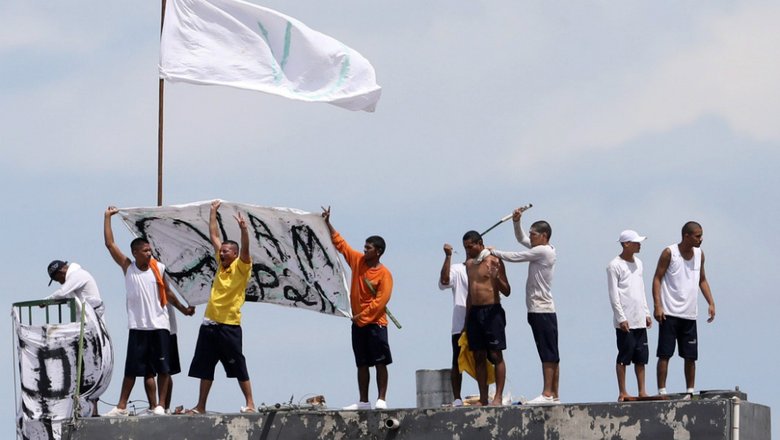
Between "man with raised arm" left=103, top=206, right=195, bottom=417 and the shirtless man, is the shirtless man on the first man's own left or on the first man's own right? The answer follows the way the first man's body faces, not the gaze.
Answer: on the first man's own left

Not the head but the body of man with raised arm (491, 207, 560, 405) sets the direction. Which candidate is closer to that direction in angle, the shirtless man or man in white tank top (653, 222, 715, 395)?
the shirtless man

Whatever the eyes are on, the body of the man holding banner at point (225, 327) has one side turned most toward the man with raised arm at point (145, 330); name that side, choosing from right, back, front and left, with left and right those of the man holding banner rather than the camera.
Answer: right

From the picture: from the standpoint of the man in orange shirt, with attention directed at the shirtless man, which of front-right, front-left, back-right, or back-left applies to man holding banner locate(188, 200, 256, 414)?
back-right

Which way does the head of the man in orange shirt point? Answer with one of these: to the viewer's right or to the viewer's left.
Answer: to the viewer's left

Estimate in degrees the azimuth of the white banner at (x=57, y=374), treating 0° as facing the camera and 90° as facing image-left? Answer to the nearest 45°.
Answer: approximately 0°

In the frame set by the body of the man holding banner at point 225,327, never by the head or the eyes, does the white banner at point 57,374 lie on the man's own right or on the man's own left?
on the man's own right

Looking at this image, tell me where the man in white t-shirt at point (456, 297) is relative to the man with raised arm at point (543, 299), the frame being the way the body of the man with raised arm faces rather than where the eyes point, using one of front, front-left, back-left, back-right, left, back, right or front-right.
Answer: front-right

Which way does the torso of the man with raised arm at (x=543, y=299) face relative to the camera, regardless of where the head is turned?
to the viewer's left

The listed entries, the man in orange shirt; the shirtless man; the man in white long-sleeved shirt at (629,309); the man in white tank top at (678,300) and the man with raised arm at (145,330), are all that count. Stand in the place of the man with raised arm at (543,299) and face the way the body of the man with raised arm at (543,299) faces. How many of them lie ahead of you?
3

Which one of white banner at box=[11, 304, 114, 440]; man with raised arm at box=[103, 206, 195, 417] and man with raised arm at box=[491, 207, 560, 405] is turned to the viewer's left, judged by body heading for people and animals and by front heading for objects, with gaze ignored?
man with raised arm at box=[491, 207, 560, 405]
